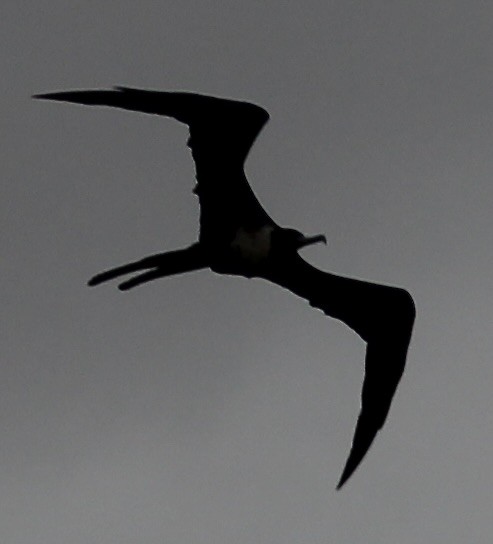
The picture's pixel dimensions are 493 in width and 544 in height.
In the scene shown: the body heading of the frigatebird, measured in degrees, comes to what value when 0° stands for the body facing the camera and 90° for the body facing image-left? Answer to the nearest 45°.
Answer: approximately 270°
